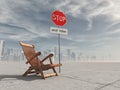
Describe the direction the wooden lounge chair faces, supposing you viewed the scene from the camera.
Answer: facing the viewer and to the right of the viewer
